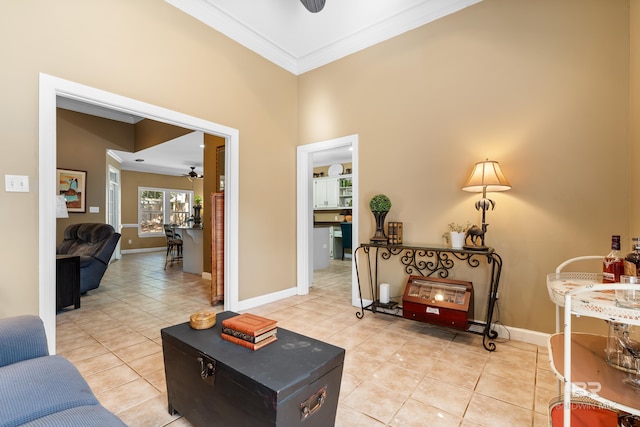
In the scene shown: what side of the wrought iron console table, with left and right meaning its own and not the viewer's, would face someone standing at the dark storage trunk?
front

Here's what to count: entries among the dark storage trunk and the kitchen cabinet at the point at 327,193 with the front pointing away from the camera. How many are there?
0

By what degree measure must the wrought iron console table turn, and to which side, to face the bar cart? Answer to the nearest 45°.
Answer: approximately 45° to its left

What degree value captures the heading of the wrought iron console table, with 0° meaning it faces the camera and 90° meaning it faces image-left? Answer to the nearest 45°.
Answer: approximately 45°

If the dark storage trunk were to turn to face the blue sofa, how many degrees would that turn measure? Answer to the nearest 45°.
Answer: approximately 45° to its right

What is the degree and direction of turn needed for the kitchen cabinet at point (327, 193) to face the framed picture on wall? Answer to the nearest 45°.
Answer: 0° — it already faces it

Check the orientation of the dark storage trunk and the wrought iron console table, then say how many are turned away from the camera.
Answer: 0

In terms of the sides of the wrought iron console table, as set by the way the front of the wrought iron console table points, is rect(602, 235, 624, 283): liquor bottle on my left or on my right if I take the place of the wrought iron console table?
on my left

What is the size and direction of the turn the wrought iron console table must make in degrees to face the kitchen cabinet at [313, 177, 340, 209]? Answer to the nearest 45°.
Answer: approximately 90° to its right

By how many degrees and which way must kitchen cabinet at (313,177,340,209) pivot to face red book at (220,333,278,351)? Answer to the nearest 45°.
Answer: approximately 45° to its left

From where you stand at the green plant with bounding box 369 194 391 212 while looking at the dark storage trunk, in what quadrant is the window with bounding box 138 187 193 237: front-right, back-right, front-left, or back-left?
back-right

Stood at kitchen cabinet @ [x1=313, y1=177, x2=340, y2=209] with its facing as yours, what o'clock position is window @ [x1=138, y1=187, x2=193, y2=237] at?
The window is roughly at 2 o'clock from the kitchen cabinet.

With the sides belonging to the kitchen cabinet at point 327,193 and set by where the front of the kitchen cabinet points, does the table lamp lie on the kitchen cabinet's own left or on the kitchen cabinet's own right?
on the kitchen cabinet's own left

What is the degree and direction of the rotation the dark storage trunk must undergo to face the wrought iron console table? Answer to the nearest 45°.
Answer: approximately 180°
